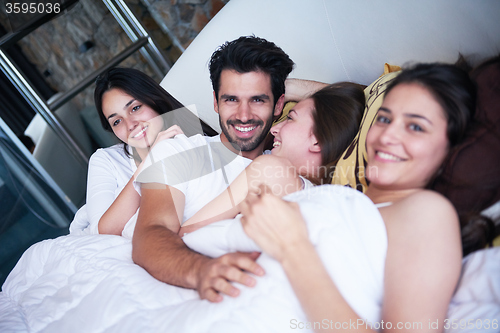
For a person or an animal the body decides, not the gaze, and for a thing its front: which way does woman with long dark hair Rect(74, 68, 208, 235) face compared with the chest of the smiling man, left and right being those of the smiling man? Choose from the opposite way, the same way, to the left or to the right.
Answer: the same way

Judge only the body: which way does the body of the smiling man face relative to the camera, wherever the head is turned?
toward the camera

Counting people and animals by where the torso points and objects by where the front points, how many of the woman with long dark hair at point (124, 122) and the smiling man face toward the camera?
2
